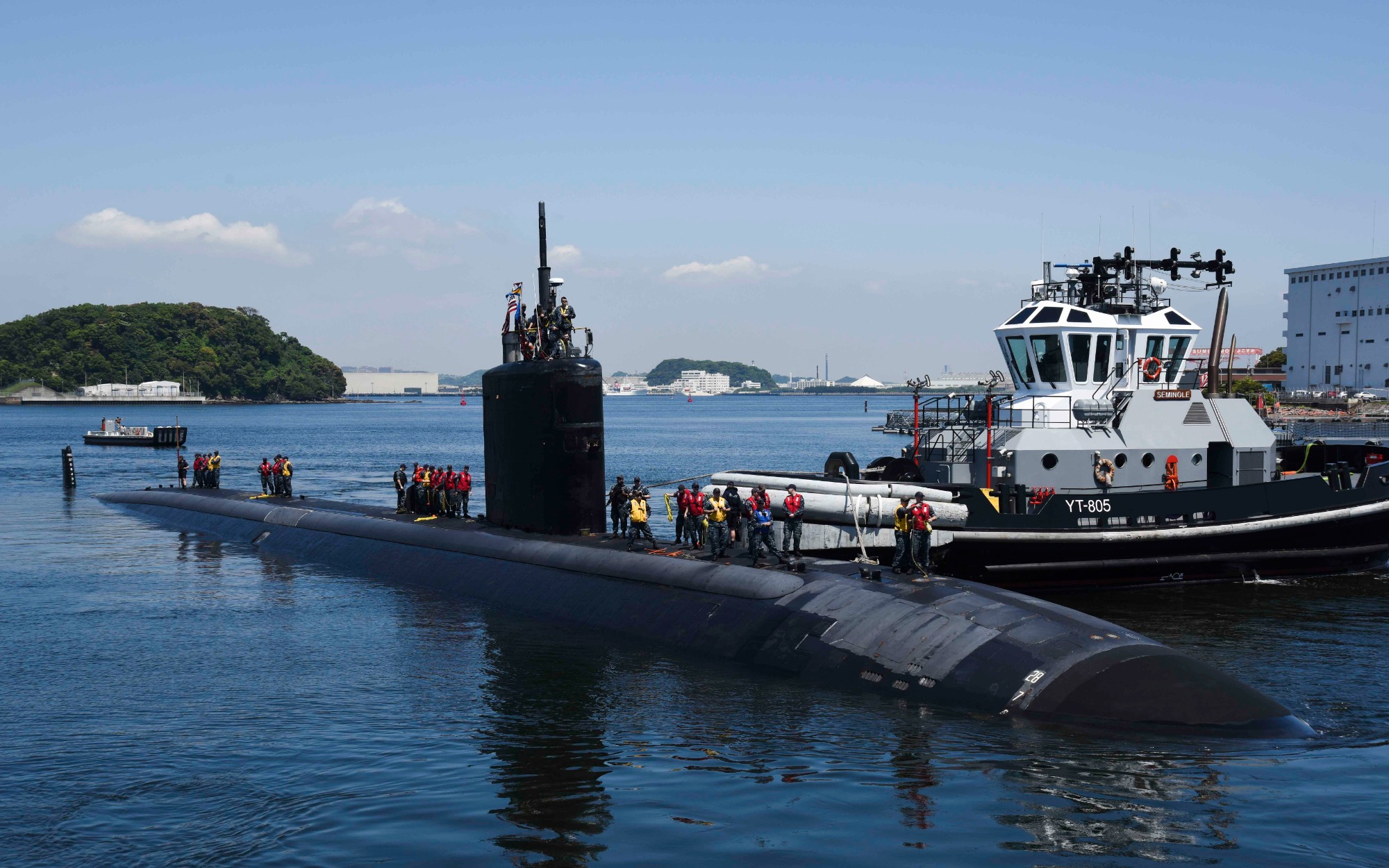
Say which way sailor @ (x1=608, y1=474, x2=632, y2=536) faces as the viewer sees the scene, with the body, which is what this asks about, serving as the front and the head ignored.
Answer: toward the camera

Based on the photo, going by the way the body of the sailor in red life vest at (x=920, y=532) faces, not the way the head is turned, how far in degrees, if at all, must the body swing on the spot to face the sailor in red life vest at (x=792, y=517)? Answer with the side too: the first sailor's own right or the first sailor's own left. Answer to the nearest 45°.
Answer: approximately 135° to the first sailor's own right

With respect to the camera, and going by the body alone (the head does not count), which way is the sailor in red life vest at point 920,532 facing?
toward the camera

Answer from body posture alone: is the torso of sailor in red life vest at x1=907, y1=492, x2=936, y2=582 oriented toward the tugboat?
no

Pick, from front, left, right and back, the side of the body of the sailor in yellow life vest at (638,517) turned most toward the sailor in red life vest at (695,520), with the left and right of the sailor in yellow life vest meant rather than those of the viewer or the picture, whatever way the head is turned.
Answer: left

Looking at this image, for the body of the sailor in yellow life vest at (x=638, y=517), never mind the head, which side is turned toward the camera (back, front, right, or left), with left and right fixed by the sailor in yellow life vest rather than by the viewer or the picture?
front

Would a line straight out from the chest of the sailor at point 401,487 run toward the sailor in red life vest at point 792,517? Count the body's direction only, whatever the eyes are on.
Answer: no

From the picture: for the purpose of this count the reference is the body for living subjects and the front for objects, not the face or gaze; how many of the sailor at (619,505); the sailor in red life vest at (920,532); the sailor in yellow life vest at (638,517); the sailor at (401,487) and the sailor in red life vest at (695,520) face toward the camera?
4
